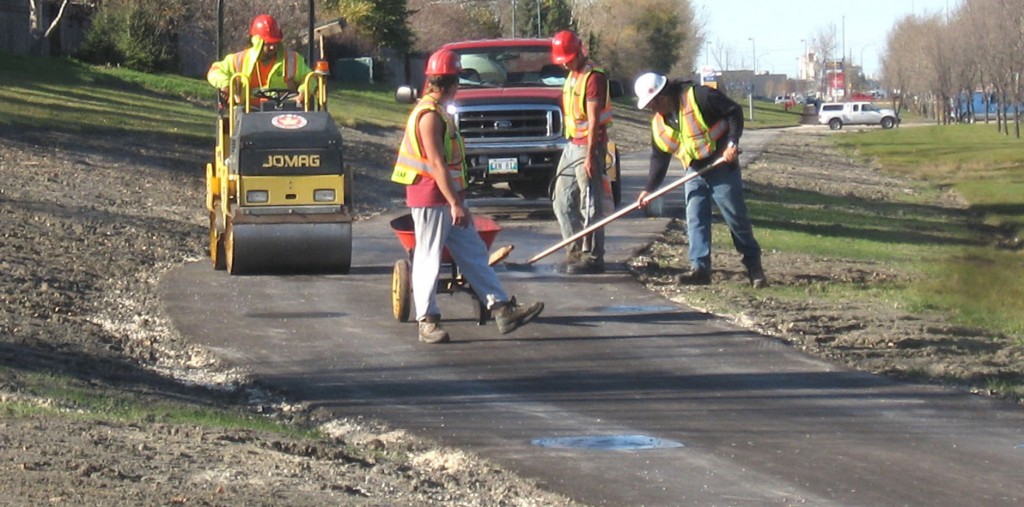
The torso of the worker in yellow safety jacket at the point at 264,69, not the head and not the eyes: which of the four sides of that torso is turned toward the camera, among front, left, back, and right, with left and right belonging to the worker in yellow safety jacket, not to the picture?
front

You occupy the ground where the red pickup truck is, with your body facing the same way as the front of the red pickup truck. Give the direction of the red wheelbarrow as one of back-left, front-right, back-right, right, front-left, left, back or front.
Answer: front

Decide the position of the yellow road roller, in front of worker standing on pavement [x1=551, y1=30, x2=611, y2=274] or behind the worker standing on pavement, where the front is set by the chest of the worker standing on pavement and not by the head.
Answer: in front

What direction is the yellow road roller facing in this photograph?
toward the camera

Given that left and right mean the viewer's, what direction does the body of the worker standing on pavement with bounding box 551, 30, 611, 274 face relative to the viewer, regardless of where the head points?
facing the viewer and to the left of the viewer

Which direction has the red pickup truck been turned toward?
toward the camera

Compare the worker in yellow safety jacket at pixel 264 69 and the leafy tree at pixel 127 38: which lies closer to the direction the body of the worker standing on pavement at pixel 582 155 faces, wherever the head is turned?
the worker in yellow safety jacket

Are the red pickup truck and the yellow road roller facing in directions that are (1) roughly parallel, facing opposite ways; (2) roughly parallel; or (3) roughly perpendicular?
roughly parallel
